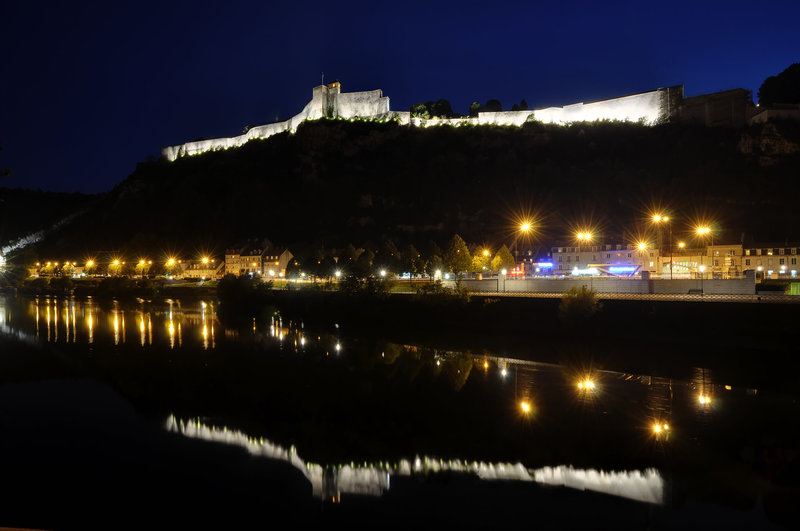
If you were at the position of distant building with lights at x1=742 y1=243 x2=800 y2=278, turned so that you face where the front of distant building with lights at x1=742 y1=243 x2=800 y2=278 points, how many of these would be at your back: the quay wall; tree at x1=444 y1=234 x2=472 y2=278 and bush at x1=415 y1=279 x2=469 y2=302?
0

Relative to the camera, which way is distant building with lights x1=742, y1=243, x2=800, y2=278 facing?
toward the camera

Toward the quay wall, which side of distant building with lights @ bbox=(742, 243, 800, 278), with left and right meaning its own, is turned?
front

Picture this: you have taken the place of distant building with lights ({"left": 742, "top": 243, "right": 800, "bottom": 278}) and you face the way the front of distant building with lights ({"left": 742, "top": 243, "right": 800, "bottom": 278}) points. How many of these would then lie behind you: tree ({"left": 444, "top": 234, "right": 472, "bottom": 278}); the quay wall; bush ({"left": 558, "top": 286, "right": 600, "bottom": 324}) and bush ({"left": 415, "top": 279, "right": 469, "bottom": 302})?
0

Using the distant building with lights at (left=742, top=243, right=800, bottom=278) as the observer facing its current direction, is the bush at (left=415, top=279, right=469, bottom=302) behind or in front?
in front

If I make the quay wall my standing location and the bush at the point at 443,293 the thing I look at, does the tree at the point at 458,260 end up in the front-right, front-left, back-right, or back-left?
front-right

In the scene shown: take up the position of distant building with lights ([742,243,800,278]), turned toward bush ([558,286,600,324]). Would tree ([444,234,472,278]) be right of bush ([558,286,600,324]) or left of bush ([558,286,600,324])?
right

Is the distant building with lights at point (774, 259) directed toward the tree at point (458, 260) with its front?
no

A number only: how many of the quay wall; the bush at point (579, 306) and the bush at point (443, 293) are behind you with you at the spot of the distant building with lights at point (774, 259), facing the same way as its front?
0
